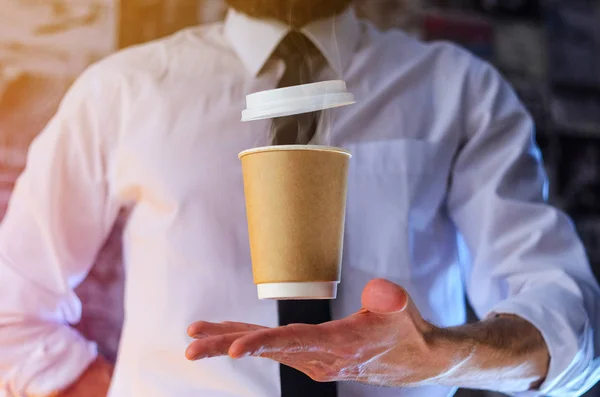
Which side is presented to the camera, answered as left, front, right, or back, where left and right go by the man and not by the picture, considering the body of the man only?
front
